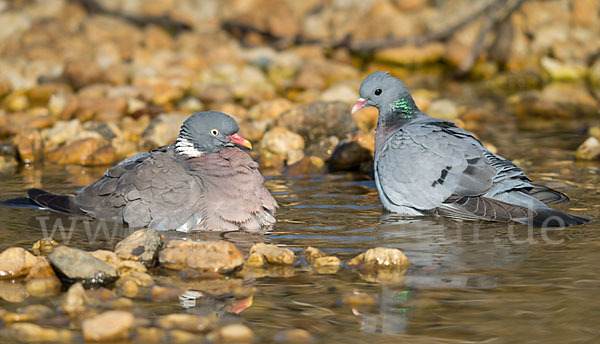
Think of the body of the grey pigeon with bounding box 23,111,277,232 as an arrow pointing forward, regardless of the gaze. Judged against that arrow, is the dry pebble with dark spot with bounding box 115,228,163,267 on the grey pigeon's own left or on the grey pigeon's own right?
on the grey pigeon's own right

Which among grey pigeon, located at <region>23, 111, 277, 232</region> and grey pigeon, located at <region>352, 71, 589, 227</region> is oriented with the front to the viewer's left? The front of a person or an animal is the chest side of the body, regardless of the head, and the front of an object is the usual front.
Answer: grey pigeon, located at <region>352, 71, 589, 227</region>

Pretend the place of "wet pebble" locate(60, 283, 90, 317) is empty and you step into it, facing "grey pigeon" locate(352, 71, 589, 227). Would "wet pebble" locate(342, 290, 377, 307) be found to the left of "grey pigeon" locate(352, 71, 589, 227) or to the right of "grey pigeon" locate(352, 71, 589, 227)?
right

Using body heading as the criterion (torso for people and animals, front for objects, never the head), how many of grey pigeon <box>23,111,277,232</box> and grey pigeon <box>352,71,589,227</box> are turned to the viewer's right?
1

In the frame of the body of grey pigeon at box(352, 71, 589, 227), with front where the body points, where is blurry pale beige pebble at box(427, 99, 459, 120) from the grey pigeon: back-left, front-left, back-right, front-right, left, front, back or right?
right

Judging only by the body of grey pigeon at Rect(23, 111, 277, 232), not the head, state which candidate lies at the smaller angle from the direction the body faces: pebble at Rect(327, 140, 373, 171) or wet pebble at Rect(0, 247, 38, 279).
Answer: the pebble

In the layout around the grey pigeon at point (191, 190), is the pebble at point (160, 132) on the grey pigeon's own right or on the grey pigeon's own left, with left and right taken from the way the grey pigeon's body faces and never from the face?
on the grey pigeon's own left

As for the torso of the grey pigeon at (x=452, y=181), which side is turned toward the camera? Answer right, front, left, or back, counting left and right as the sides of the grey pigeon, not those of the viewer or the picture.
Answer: left

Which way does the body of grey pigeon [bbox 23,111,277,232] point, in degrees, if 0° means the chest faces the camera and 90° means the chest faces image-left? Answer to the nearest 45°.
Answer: approximately 270°

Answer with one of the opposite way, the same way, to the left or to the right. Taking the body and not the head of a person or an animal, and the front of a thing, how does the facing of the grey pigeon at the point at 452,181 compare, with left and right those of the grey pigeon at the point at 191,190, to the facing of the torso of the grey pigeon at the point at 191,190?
the opposite way

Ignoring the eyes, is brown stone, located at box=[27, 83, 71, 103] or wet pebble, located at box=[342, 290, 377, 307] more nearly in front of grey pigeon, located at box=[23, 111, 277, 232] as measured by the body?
the wet pebble

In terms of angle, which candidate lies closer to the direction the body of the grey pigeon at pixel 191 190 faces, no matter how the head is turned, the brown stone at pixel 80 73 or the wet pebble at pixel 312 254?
the wet pebble

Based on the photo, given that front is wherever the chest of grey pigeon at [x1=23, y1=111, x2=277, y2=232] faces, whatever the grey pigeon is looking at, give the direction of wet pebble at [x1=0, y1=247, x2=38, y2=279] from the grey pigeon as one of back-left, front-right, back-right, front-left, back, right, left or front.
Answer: back-right

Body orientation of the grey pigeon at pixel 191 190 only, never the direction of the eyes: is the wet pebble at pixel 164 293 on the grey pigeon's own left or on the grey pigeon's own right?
on the grey pigeon's own right
